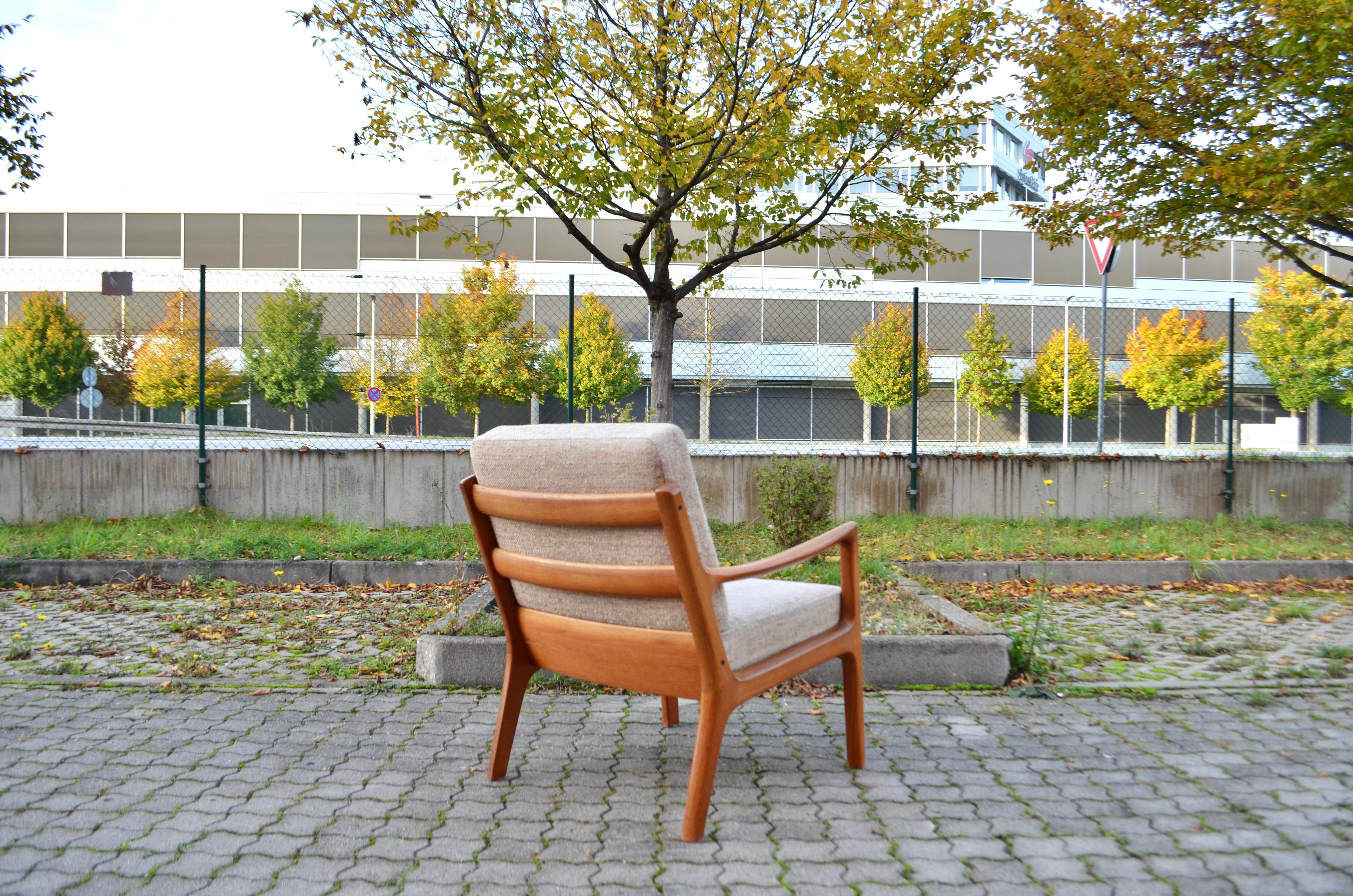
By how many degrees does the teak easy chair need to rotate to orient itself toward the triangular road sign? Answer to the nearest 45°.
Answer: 0° — it already faces it

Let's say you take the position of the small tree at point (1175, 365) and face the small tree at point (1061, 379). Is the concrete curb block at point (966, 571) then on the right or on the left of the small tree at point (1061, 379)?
left

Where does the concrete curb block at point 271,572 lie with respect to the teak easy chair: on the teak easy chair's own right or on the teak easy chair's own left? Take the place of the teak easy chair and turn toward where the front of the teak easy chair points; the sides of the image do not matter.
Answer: on the teak easy chair's own left

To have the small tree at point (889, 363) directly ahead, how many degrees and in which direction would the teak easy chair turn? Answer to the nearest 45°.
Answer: approximately 45° to its left

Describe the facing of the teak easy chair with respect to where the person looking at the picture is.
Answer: facing away from the viewer and to the right of the viewer

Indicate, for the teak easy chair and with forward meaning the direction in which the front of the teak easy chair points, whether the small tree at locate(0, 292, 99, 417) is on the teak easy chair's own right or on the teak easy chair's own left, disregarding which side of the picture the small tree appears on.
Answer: on the teak easy chair's own left

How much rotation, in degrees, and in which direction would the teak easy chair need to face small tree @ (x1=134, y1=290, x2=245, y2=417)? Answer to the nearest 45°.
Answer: approximately 90° to its left

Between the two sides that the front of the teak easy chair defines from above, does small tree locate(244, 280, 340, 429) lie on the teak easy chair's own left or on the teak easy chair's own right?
on the teak easy chair's own left

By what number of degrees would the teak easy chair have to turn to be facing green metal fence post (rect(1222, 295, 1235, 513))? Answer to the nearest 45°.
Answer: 0° — it already faces it

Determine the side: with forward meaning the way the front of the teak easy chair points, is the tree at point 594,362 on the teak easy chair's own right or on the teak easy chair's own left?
on the teak easy chair's own left
